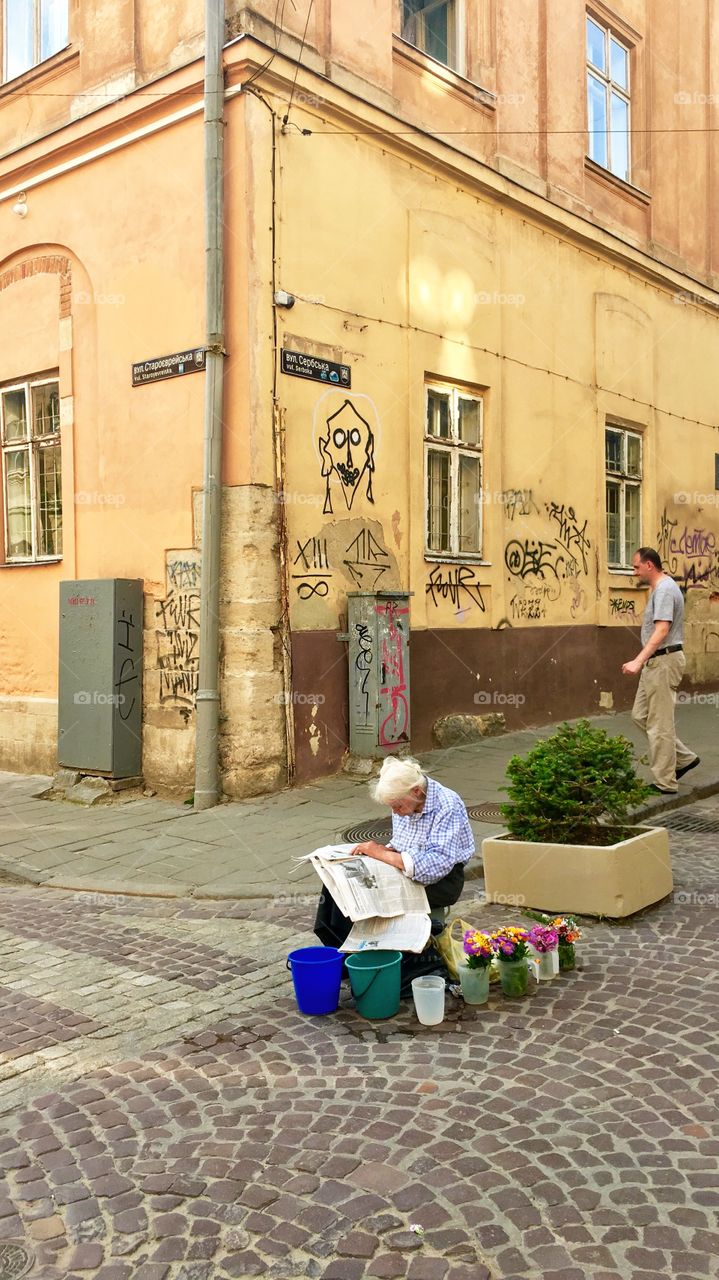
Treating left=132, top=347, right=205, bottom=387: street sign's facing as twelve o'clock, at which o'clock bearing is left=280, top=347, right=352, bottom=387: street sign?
left=280, top=347, right=352, bottom=387: street sign is roughly at 8 o'clock from left=132, top=347, right=205, bottom=387: street sign.

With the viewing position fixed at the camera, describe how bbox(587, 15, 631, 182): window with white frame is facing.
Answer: facing the viewer and to the right of the viewer

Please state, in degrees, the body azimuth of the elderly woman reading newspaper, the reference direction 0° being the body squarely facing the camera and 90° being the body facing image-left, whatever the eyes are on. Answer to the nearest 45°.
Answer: approximately 45°

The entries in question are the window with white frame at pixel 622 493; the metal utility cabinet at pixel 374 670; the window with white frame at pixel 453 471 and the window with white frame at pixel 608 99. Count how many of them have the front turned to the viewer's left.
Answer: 0

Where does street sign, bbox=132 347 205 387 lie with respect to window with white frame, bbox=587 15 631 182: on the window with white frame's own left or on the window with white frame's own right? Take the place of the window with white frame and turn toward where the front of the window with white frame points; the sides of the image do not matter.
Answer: on the window with white frame's own right

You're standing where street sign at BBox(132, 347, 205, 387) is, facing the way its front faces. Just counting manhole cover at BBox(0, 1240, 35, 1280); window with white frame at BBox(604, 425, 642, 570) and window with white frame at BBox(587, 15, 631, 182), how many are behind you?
2

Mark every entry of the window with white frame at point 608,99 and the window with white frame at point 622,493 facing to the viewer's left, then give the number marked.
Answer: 0

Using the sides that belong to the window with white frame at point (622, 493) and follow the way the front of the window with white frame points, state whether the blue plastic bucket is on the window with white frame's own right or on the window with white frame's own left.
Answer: on the window with white frame's own right

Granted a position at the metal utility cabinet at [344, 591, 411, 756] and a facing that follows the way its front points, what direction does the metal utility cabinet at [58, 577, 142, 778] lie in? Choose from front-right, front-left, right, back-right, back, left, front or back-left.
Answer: back-right

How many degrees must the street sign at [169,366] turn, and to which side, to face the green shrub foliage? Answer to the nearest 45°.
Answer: approximately 90° to its left

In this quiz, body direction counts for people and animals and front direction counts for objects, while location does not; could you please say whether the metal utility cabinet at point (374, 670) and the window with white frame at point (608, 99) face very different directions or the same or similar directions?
same or similar directions

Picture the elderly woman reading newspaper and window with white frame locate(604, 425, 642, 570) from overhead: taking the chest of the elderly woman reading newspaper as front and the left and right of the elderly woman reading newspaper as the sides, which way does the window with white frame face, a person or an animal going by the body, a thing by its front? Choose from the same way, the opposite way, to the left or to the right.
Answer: to the left

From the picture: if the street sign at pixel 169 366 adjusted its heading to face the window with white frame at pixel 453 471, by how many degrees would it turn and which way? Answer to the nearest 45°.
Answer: approximately 180°

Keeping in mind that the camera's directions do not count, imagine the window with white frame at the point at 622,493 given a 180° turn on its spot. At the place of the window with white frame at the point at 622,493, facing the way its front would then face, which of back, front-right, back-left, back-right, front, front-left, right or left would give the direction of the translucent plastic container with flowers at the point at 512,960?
back-left

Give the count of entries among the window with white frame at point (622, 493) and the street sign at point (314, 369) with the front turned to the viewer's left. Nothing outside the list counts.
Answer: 0
